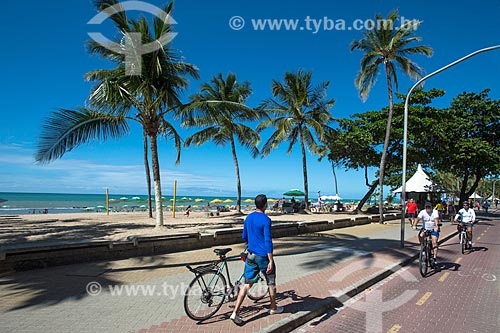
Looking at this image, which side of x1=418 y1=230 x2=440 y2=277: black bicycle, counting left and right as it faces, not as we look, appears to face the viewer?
front

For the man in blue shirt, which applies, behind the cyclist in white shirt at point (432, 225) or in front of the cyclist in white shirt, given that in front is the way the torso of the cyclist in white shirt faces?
in front

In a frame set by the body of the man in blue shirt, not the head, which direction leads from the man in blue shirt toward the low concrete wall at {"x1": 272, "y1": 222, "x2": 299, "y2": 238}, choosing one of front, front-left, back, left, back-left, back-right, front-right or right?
front-left

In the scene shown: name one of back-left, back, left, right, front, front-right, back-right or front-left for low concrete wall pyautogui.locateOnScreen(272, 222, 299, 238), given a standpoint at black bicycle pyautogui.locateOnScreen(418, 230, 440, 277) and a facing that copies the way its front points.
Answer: back-right

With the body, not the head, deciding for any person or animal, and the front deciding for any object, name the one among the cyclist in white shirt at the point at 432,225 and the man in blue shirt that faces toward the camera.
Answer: the cyclist in white shirt

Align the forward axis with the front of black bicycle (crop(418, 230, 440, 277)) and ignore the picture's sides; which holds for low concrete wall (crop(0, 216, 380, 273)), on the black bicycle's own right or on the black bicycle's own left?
on the black bicycle's own right

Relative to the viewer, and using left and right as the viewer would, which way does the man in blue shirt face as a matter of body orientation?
facing away from the viewer and to the right of the viewer

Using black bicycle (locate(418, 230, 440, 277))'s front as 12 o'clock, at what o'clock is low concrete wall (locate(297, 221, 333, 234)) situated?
The low concrete wall is roughly at 5 o'clock from the black bicycle.

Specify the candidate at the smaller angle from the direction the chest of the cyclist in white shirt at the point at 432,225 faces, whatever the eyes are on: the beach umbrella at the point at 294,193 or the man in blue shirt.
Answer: the man in blue shirt

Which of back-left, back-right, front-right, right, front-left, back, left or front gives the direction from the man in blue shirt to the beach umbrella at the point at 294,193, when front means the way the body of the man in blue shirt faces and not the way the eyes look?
front-left
